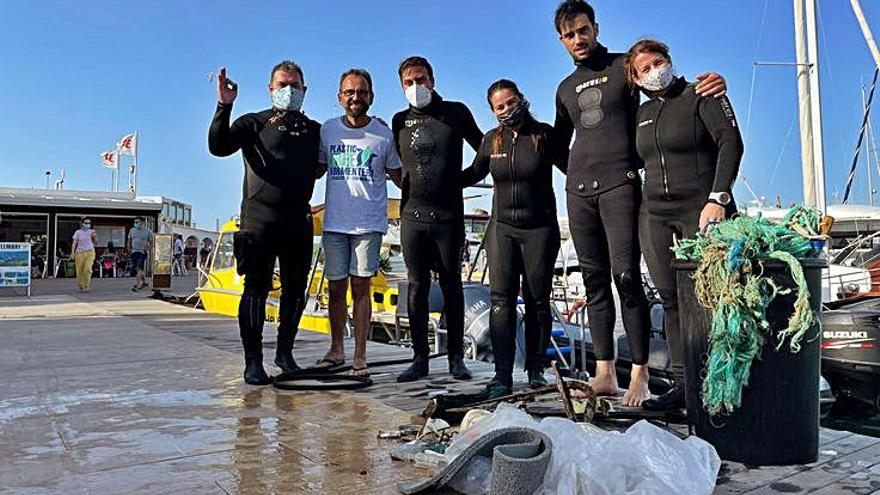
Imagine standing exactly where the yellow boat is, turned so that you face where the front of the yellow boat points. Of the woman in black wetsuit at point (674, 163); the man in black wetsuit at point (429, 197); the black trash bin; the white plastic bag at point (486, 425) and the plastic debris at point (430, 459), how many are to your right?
0

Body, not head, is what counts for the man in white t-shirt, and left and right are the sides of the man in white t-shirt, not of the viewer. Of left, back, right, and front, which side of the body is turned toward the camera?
front

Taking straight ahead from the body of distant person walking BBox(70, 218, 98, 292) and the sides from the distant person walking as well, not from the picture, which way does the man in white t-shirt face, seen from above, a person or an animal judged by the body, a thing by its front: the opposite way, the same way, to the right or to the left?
the same way

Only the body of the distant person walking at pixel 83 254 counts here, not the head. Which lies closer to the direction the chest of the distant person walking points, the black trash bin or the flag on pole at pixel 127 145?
the black trash bin

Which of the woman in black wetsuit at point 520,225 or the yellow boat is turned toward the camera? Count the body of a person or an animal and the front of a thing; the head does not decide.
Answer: the woman in black wetsuit

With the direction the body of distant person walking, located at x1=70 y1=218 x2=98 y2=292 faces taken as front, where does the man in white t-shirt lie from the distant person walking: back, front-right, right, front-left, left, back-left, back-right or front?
front

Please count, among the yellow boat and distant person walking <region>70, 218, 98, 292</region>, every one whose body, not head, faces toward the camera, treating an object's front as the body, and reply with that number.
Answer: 1

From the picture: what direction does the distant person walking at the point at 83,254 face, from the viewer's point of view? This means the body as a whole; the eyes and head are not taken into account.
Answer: toward the camera

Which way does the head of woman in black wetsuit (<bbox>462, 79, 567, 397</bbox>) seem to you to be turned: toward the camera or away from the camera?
toward the camera

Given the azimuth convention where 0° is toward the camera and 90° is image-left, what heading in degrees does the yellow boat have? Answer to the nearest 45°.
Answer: approximately 90°

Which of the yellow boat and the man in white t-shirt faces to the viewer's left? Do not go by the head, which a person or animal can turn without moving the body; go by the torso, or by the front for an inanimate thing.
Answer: the yellow boat

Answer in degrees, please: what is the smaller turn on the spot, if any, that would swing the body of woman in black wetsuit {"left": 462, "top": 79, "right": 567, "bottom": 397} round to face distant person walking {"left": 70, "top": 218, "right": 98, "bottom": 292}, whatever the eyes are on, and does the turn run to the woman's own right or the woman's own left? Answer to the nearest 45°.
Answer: approximately 135° to the woman's own right

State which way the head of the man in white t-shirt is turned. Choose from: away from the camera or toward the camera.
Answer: toward the camera

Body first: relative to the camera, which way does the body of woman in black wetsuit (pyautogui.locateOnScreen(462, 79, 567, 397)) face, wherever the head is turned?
toward the camera

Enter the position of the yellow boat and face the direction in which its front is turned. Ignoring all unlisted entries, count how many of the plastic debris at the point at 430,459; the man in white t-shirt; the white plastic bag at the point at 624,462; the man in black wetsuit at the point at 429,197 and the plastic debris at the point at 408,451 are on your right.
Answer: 0

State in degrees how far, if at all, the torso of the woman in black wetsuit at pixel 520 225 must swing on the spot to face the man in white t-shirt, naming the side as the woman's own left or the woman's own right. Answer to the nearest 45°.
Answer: approximately 90° to the woman's own right

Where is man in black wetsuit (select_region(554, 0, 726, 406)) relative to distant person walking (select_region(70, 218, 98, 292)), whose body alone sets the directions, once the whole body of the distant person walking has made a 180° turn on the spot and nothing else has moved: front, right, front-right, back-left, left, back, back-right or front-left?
back

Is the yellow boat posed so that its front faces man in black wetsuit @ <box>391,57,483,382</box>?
no

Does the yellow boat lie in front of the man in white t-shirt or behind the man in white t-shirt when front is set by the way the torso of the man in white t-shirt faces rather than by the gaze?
behind
